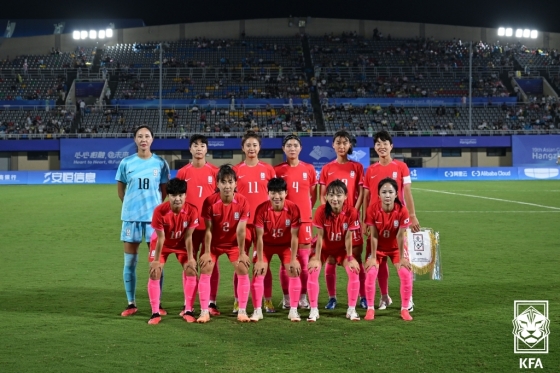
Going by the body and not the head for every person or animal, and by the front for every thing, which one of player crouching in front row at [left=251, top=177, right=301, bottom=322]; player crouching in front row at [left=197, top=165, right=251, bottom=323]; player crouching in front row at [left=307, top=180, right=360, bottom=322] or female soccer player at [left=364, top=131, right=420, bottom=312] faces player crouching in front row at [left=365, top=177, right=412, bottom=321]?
the female soccer player

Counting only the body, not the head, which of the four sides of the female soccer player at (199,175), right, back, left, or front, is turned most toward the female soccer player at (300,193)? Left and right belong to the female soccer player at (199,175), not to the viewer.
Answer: left

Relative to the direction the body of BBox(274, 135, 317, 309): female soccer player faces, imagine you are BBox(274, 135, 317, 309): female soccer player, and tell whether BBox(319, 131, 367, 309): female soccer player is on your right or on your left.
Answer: on your left

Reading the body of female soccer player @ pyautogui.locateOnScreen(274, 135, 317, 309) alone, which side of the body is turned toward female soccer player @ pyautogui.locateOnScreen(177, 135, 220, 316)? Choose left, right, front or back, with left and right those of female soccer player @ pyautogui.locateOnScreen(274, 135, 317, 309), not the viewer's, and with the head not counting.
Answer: right

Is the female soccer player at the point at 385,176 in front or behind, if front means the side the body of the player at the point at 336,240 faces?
behind

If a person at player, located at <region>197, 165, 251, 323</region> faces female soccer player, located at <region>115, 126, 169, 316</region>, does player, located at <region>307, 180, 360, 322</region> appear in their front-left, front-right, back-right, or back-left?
back-right

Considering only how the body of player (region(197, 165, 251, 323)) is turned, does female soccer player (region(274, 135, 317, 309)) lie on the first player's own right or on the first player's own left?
on the first player's own left

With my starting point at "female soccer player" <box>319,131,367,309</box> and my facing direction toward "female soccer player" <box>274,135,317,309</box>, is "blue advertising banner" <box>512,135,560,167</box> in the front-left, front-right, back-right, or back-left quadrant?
back-right

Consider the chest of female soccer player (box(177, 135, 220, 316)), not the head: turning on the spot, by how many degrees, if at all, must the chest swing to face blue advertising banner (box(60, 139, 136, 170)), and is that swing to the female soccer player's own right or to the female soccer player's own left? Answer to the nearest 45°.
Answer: approximately 180°

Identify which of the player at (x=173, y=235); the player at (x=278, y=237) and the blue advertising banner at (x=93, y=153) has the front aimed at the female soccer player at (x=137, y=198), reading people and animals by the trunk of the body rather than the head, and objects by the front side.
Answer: the blue advertising banner

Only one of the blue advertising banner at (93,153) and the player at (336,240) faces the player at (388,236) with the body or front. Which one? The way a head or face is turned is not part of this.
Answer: the blue advertising banner

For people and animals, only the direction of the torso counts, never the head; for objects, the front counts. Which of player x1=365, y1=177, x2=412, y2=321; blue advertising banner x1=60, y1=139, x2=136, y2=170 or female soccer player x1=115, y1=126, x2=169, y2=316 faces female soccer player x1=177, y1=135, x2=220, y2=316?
the blue advertising banner
